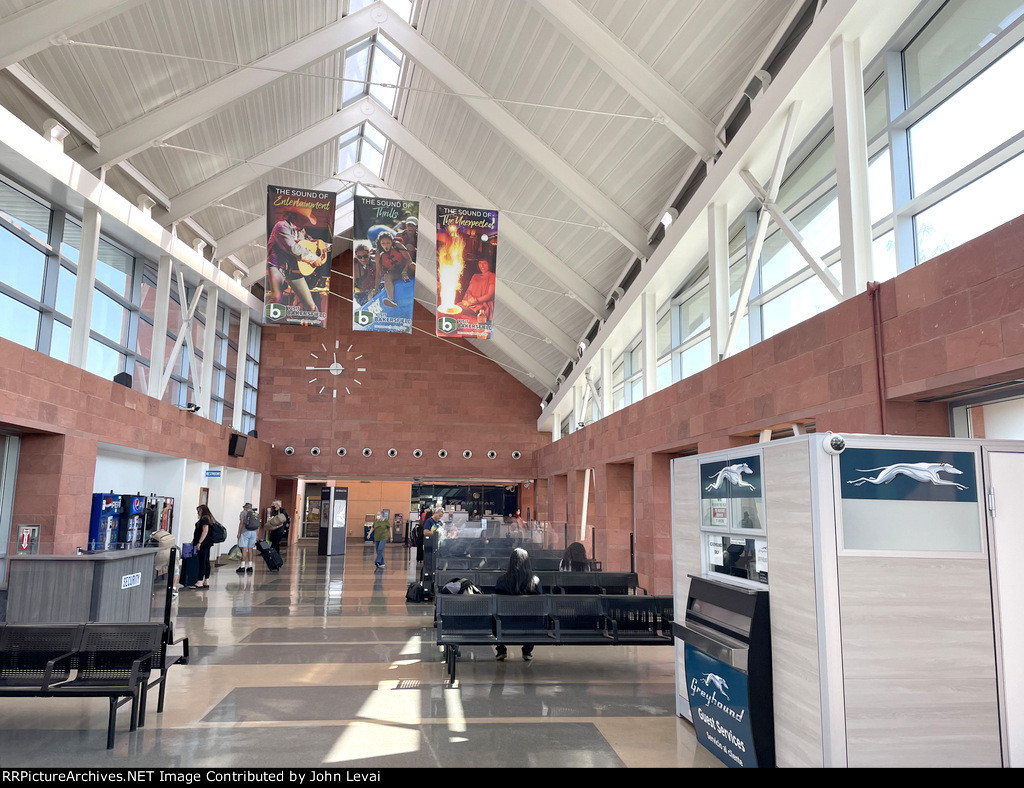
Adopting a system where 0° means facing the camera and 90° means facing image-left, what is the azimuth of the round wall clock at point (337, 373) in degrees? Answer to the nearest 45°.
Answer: approximately 0°

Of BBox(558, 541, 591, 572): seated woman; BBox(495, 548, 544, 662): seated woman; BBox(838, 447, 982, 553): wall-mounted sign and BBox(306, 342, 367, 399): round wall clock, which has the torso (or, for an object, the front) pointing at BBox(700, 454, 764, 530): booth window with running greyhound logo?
the round wall clock

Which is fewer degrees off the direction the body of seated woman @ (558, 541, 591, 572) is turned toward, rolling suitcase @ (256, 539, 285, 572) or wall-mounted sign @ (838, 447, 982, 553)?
the rolling suitcase

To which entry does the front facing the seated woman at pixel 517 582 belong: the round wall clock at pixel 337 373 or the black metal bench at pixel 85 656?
the round wall clock

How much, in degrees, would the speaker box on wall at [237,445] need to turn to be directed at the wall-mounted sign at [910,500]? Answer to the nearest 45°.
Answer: approximately 45° to its right

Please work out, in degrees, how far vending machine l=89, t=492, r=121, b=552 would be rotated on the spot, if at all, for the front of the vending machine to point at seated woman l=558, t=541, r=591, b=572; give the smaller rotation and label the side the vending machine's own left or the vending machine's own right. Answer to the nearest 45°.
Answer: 0° — it already faces them

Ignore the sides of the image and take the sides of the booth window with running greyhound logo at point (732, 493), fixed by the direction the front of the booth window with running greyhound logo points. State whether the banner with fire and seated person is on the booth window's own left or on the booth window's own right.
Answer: on the booth window's own right

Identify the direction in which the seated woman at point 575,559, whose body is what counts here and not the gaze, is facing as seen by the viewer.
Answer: away from the camera

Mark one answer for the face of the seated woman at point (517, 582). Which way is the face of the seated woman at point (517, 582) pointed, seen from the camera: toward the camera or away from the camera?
away from the camera

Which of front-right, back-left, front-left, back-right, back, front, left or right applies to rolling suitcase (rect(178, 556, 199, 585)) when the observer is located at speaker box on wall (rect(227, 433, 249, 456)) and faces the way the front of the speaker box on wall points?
front-right

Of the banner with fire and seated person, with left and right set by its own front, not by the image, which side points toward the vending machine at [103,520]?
right

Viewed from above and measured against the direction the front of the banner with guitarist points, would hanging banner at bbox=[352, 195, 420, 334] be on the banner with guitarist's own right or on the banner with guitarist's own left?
on the banner with guitarist's own left

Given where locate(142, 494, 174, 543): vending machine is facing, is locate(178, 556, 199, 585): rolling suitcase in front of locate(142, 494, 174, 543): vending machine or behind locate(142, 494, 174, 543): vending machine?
in front

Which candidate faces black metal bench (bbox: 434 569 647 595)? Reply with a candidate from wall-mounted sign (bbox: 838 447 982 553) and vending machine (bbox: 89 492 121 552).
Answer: the vending machine

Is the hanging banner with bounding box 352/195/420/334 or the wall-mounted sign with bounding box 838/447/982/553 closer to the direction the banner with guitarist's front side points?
the wall-mounted sign
